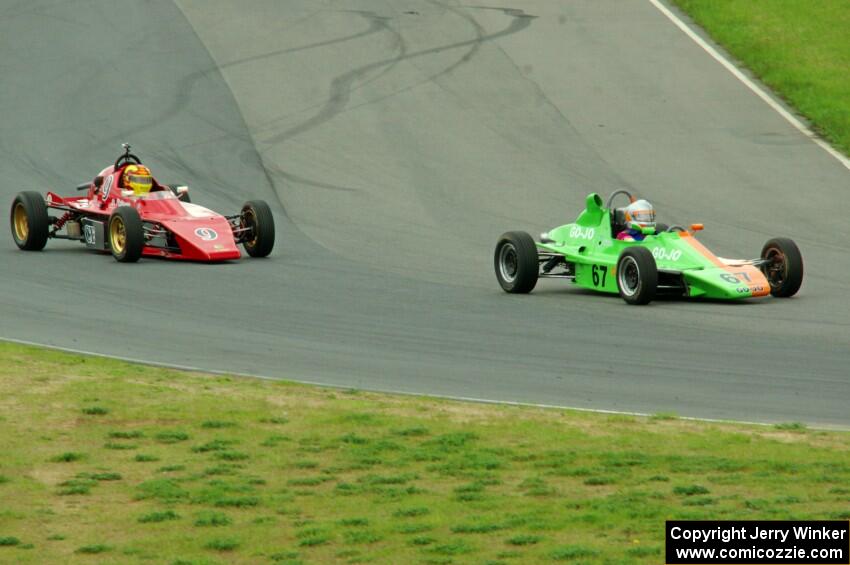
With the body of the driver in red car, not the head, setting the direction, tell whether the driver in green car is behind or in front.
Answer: in front

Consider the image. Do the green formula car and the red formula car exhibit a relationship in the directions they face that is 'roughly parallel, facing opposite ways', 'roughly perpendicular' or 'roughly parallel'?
roughly parallel

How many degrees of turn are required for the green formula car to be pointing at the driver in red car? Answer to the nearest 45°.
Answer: approximately 135° to its right

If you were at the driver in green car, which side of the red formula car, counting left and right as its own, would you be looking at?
front

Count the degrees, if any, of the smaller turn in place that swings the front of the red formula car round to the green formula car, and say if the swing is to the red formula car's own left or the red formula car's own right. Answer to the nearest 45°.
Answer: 0° — it already faces it

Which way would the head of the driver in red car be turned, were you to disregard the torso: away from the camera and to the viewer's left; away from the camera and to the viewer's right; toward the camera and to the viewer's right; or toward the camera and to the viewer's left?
toward the camera and to the viewer's right

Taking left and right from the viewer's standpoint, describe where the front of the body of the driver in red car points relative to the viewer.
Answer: facing the viewer and to the right of the viewer

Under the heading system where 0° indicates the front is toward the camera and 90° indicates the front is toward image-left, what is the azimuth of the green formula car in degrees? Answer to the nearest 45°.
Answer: approximately 315°

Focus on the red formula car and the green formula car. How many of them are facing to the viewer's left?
0
